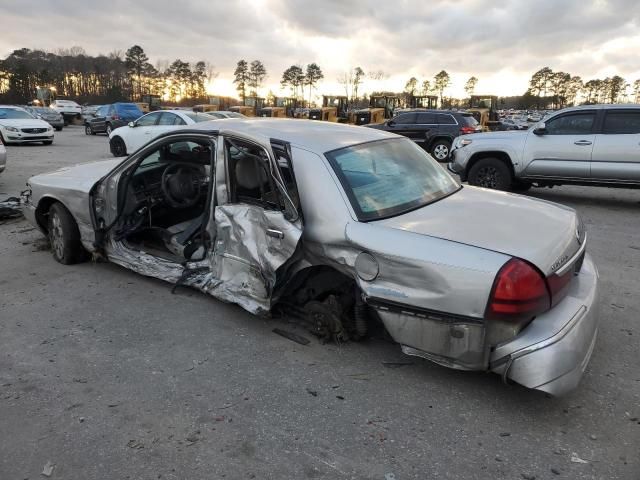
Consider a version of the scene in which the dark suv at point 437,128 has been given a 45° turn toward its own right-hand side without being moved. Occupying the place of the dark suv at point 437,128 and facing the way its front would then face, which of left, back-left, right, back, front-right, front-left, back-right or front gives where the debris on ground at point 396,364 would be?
back

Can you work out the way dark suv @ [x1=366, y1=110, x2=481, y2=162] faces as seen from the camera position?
facing away from the viewer and to the left of the viewer

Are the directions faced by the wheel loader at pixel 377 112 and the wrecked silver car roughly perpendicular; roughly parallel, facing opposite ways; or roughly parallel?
roughly perpendicular

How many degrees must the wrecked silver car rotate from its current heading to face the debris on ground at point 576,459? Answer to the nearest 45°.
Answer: approximately 180°

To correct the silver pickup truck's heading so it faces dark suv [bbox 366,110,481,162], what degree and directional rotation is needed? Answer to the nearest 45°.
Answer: approximately 45° to its right

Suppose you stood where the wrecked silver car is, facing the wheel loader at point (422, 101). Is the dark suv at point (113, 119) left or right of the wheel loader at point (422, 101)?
left

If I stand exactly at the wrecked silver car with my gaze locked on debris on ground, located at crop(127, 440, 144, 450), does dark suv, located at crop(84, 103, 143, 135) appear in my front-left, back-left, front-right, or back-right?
back-right

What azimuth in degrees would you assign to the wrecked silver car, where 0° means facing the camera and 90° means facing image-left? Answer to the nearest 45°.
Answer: approximately 135°

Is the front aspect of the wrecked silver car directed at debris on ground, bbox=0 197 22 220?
yes

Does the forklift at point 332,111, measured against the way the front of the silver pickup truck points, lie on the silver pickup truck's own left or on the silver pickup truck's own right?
on the silver pickup truck's own right

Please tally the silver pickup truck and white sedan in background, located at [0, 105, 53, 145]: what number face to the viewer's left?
1

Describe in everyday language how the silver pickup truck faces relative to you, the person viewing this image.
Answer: facing to the left of the viewer

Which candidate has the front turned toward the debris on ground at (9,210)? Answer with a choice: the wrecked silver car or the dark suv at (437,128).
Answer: the wrecked silver car

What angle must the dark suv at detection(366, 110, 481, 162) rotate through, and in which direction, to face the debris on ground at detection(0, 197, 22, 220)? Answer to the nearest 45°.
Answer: approximately 90° to its left
